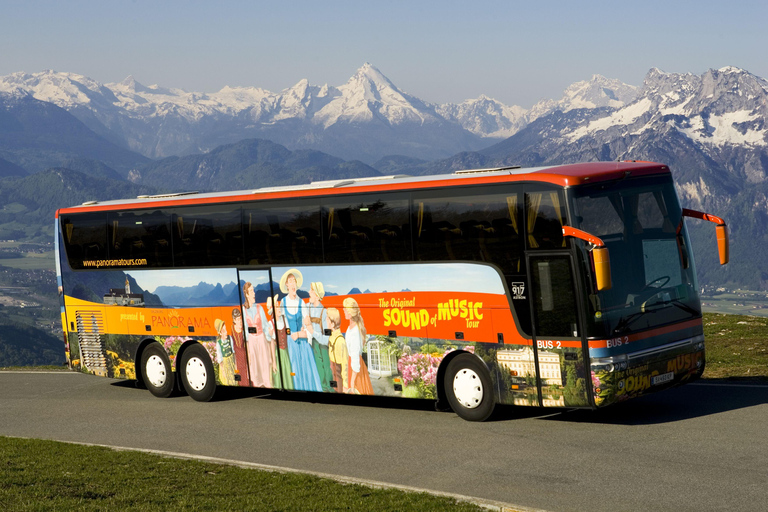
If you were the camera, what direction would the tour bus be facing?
facing the viewer and to the right of the viewer
